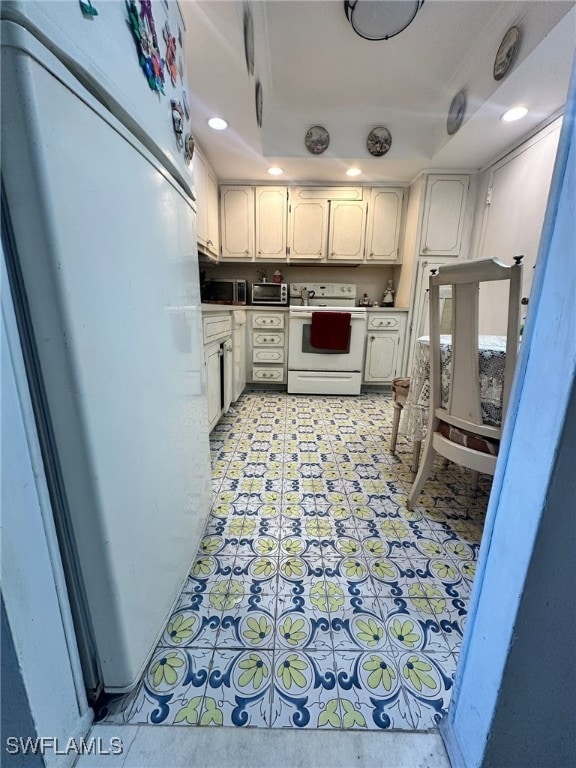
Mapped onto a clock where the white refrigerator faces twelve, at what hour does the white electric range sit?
The white electric range is roughly at 9 o'clock from the white refrigerator.

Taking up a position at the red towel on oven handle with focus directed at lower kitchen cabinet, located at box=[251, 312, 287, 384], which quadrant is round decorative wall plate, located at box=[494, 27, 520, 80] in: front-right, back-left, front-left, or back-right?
back-left

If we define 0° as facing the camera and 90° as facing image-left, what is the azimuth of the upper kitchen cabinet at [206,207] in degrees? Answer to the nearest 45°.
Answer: approximately 270°

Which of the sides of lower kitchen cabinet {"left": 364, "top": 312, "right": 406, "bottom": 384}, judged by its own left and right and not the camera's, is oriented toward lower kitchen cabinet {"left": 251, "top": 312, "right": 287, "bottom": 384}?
right

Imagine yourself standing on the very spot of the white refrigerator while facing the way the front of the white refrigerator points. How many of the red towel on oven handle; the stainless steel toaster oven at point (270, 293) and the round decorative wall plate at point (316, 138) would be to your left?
3

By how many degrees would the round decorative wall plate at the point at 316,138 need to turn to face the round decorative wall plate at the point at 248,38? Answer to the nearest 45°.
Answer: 0° — it already faces it

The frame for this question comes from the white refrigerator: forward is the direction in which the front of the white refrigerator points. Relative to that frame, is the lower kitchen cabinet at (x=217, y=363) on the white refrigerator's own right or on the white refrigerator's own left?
on the white refrigerator's own left
